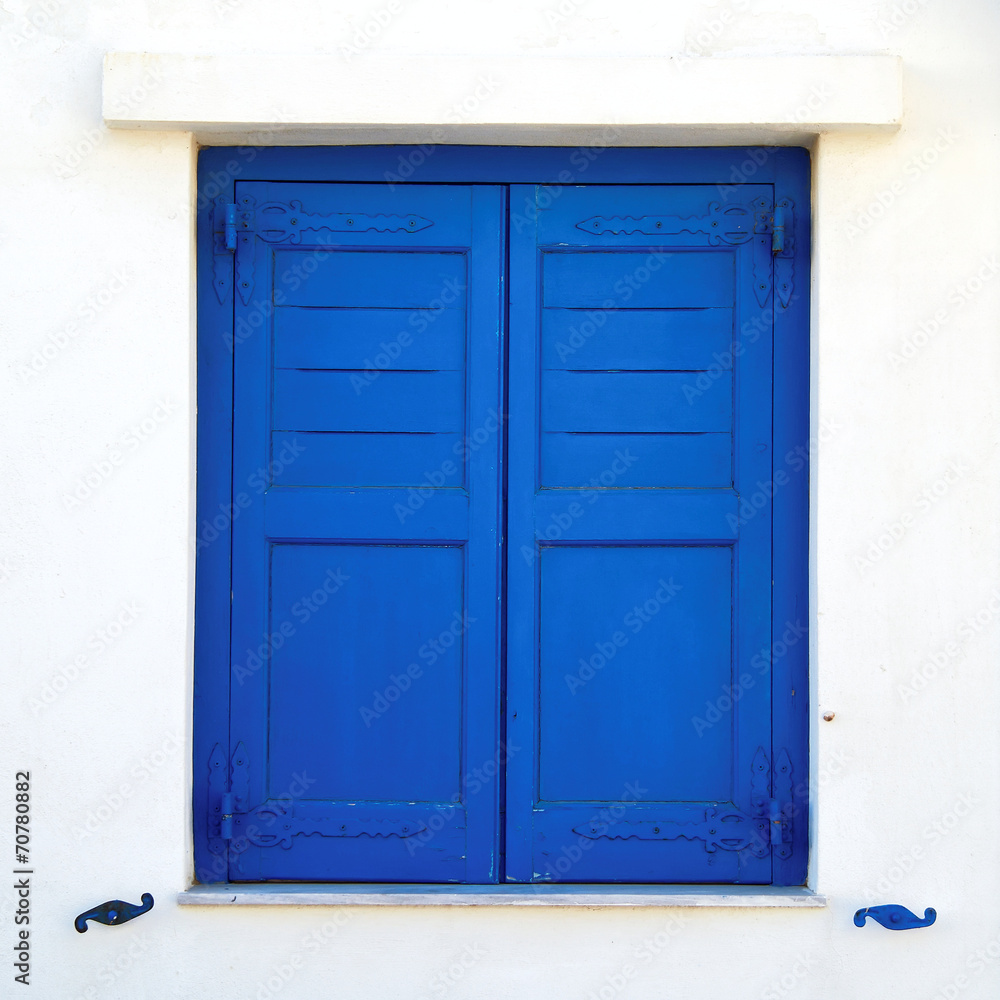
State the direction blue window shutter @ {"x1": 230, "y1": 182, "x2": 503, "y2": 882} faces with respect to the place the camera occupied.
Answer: facing the viewer

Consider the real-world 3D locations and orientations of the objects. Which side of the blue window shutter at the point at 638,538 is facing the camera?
front

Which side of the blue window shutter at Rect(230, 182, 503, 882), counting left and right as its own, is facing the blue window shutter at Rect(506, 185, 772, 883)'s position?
left

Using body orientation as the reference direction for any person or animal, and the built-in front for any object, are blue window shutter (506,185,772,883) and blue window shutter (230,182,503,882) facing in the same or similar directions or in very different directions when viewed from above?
same or similar directions

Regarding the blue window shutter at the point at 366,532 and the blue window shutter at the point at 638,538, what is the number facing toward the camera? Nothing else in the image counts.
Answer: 2
